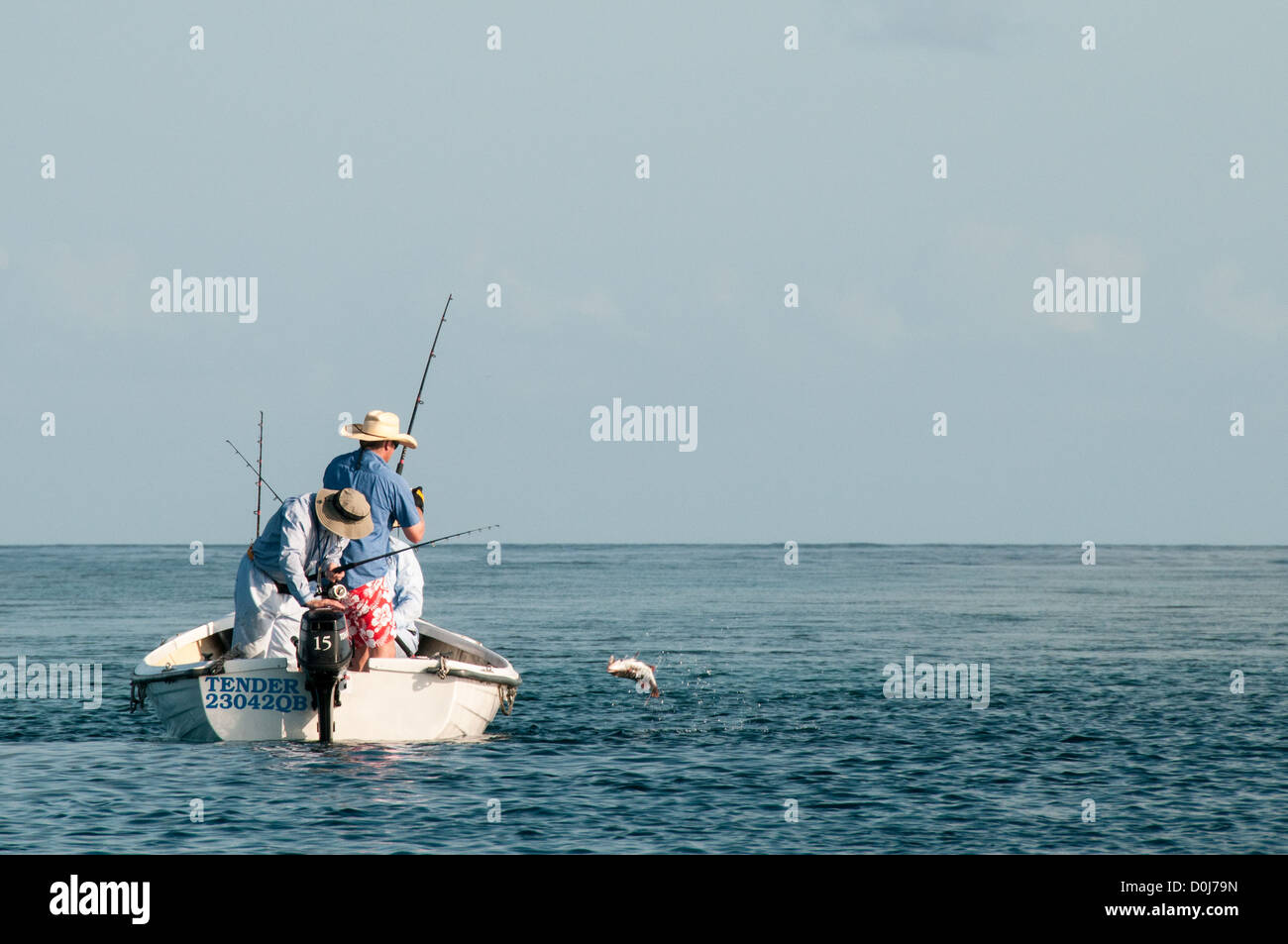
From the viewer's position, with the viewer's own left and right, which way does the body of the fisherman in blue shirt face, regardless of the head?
facing away from the viewer and to the right of the viewer

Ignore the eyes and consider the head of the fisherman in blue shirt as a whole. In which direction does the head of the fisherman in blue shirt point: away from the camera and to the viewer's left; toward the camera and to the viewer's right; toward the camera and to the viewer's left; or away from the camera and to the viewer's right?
away from the camera and to the viewer's right

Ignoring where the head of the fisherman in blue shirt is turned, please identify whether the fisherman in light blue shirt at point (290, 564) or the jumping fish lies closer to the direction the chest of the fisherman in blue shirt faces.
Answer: the jumping fish

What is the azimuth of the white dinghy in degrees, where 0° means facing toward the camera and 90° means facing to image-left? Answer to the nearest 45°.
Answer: approximately 180°

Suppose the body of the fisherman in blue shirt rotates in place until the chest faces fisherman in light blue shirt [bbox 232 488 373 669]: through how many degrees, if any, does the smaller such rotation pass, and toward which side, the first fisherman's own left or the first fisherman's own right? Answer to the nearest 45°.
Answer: approximately 135° to the first fisherman's own left

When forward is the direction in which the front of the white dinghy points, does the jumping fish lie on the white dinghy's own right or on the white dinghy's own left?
on the white dinghy's own right
